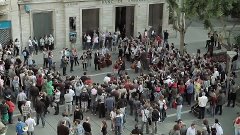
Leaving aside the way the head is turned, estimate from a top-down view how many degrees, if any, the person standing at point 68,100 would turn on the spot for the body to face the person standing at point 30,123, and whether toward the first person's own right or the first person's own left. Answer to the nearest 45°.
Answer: approximately 135° to the first person's own left

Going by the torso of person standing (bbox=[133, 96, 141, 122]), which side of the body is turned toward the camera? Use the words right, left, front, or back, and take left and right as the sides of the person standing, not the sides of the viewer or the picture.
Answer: back

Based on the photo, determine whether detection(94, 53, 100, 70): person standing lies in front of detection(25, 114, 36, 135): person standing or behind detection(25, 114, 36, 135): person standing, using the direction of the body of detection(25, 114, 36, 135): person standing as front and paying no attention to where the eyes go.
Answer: in front

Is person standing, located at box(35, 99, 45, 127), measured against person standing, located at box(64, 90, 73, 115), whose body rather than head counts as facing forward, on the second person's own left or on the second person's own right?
on the second person's own left

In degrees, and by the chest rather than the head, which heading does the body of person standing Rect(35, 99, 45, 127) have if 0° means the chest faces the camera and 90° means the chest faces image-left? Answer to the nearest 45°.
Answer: approximately 180°

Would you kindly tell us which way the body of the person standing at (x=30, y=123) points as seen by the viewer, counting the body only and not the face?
away from the camera

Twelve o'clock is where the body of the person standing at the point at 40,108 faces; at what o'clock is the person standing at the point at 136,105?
the person standing at the point at 136,105 is roughly at 3 o'clock from the person standing at the point at 40,108.

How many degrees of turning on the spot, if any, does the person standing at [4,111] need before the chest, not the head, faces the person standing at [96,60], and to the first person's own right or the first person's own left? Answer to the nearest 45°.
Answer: approximately 45° to the first person's own right

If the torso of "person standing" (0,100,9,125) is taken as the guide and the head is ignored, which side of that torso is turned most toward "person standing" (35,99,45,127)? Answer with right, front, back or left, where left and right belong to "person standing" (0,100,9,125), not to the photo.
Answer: right

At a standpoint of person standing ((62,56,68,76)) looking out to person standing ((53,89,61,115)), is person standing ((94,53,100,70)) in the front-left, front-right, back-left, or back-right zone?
back-left

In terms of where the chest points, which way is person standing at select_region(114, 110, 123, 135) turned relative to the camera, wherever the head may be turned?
away from the camera

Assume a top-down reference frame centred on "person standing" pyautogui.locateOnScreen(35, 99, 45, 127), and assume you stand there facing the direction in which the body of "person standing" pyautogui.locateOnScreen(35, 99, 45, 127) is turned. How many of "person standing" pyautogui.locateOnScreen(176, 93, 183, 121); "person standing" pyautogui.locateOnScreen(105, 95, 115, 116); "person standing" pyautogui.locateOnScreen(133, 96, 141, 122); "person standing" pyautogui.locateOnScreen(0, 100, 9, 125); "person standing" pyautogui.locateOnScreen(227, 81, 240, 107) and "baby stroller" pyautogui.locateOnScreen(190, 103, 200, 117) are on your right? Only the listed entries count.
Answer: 5

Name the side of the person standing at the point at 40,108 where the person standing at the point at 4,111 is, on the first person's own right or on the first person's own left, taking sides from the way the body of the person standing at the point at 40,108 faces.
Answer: on the first person's own left
